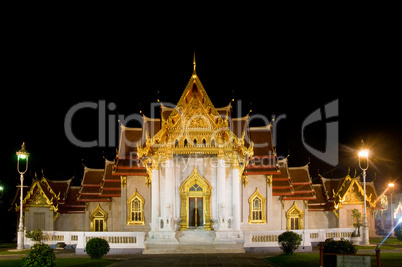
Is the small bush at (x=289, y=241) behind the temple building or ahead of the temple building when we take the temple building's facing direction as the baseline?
ahead

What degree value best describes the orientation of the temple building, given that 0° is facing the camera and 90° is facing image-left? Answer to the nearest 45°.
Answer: approximately 0°

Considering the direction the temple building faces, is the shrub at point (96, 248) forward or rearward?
forward
